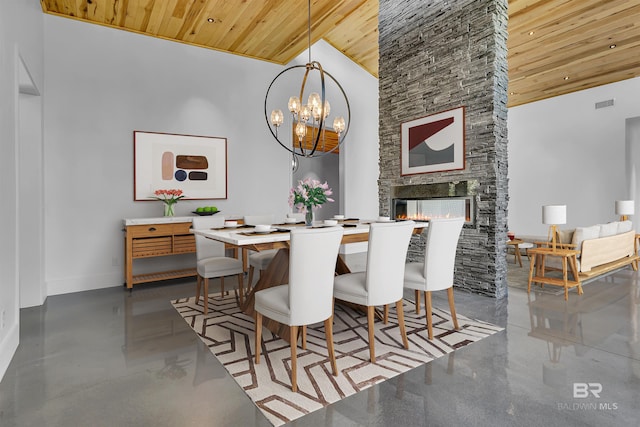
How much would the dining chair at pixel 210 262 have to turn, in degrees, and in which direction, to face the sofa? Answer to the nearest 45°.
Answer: approximately 45° to its left

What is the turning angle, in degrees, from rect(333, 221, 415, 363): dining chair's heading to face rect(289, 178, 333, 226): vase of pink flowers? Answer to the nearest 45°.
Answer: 0° — it already faces it

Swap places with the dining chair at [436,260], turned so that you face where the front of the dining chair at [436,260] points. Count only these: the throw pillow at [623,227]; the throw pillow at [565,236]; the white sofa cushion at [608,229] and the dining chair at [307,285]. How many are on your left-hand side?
1

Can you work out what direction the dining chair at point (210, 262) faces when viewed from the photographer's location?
facing the viewer and to the right of the viewer

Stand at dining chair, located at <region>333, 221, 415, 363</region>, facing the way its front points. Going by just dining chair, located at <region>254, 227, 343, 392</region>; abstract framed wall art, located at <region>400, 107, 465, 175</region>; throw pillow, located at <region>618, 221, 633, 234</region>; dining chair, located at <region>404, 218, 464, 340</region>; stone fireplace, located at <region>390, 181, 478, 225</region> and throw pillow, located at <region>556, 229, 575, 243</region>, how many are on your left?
1

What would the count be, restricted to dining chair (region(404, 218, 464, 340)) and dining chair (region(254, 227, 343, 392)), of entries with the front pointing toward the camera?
0

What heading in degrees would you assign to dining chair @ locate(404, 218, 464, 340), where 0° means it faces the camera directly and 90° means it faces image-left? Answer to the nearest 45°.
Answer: approximately 135°

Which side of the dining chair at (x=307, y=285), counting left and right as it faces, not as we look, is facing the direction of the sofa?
right

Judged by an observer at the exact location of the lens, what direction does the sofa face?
facing away from the viewer and to the left of the viewer

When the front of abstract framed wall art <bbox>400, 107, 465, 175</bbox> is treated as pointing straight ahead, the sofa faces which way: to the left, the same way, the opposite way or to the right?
to the right

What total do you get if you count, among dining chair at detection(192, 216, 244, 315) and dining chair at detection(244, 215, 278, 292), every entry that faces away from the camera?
0

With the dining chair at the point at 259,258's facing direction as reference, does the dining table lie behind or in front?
in front

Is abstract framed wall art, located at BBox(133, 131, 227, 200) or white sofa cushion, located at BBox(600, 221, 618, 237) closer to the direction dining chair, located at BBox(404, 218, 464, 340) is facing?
the abstract framed wall art

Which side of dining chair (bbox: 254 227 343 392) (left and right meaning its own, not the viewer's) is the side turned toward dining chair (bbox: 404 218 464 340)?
right

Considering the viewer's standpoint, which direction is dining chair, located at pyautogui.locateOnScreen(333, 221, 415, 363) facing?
facing away from the viewer and to the left of the viewer

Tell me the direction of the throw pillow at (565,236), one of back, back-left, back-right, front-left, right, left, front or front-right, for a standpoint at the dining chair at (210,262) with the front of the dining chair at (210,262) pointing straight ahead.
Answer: front-left

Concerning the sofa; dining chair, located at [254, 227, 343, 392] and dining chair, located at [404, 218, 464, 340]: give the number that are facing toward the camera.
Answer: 0

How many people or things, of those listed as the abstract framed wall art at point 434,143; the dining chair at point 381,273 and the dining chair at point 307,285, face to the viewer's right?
0
